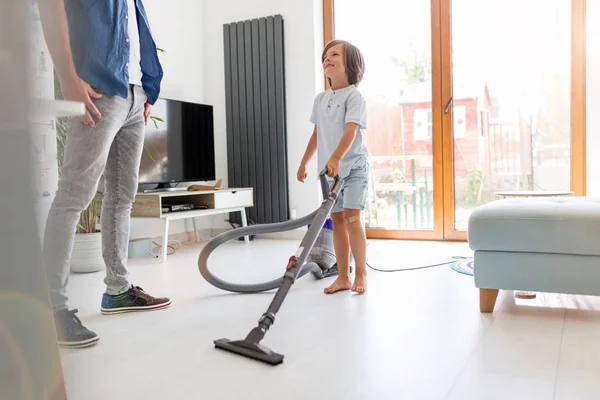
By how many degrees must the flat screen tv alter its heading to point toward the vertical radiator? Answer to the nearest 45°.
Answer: approximately 90° to its left

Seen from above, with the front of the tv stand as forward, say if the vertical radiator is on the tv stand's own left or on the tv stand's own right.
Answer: on the tv stand's own left

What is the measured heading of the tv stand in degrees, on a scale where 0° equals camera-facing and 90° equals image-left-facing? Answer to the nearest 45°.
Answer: approximately 315°

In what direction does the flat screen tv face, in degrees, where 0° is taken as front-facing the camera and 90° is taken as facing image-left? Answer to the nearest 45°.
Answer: approximately 315°
